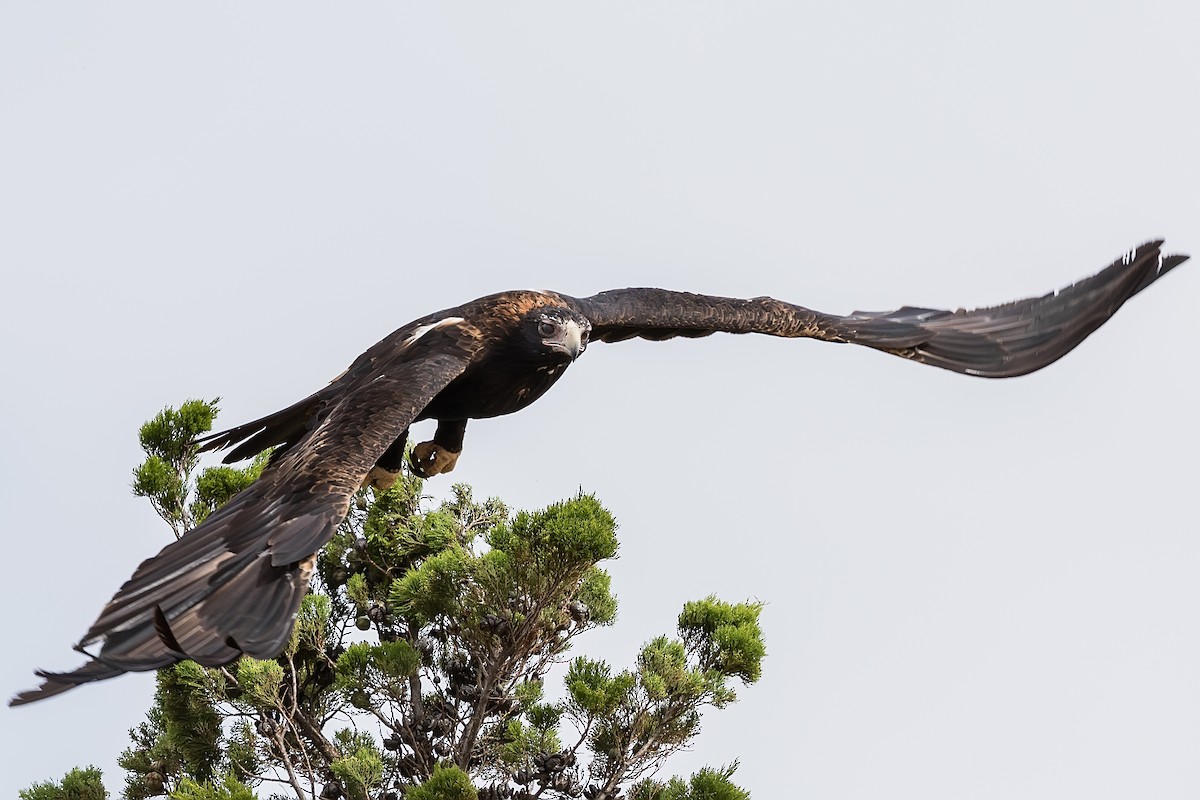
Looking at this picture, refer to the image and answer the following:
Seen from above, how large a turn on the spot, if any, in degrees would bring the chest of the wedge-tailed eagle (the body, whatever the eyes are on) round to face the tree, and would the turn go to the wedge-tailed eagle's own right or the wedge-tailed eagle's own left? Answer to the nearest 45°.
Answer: approximately 135° to the wedge-tailed eagle's own left

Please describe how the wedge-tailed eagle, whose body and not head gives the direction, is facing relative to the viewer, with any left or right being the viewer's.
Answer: facing the viewer and to the right of the viewer
